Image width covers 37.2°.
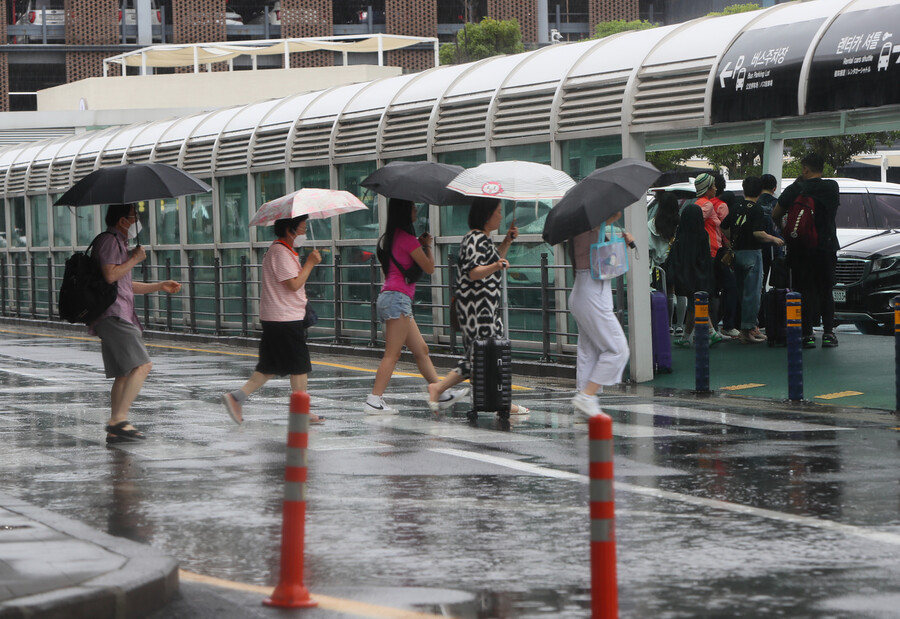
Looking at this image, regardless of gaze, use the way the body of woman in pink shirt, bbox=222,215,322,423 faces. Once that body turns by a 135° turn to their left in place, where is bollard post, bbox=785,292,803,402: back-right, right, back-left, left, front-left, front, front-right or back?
back-right

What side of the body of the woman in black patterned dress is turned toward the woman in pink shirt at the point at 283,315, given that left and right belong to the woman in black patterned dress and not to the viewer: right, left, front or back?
back

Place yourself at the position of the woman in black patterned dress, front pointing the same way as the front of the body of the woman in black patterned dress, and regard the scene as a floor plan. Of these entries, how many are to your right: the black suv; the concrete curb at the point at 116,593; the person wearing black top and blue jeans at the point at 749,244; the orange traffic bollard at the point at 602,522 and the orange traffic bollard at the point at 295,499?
3

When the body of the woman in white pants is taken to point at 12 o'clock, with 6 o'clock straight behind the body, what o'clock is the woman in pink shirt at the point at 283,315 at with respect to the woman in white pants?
The woman in pink shirt is roughly at 6 o'clock from the woman in white pants.

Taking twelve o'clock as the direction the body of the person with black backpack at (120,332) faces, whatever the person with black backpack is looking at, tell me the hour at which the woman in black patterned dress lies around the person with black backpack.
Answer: The woman in black patterned dress is roughly at 12 o'clock from the person with black backpack.

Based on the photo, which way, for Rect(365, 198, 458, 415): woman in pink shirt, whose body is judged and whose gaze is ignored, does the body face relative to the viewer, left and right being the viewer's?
facing to the right of the viewer

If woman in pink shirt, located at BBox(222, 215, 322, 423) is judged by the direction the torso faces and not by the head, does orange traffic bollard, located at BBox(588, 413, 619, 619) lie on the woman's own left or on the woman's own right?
on the woman's own right

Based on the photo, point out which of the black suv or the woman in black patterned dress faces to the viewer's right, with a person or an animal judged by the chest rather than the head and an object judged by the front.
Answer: the woman in black patterned dress

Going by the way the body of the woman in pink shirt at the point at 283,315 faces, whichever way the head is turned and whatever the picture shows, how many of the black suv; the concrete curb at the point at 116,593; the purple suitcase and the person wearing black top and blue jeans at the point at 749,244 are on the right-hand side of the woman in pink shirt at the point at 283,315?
1

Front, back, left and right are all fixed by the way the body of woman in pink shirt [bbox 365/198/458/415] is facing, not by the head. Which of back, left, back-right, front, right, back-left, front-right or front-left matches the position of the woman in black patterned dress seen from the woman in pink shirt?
front-right

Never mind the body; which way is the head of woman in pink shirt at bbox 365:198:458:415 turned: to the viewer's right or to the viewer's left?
to the viewer's right

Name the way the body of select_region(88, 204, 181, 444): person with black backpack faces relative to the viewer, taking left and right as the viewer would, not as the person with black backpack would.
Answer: facing to the right of the viewer

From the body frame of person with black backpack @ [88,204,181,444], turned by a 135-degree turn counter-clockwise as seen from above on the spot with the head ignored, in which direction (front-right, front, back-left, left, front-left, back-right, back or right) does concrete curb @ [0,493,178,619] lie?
back-left

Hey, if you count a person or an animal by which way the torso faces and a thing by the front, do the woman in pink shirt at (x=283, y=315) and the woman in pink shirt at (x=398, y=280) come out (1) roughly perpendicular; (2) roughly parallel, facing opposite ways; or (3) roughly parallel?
roughly parallel

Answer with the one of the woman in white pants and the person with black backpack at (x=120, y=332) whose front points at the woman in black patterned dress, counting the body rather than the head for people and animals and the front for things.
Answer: the person with black backpack

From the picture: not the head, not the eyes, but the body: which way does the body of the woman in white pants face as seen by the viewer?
to the viewer's right

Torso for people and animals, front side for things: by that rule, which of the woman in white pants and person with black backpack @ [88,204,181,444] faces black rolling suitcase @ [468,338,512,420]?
the person with black backpack

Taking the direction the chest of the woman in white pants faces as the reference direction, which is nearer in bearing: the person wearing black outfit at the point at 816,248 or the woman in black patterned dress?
the person wearing black outfit

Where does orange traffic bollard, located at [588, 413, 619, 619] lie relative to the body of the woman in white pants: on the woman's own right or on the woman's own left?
on the woman's own right

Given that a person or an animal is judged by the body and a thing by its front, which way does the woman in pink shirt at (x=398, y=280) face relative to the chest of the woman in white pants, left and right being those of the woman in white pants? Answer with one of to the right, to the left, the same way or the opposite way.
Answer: the same way
